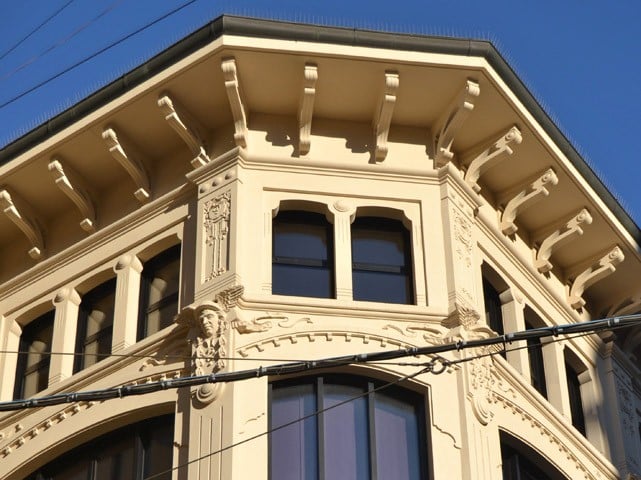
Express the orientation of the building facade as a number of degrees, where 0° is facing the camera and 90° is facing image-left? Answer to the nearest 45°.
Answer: approximately 0°
